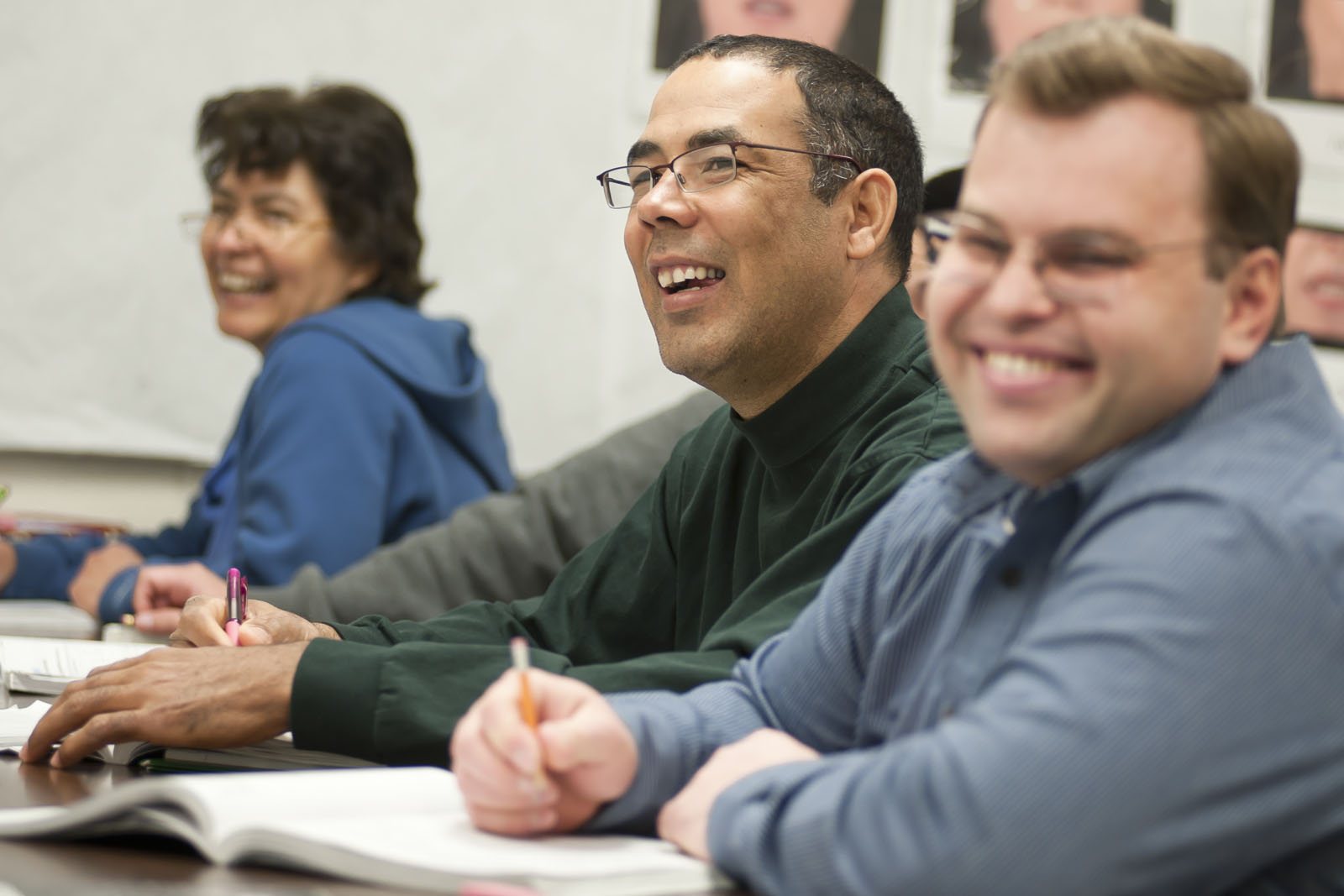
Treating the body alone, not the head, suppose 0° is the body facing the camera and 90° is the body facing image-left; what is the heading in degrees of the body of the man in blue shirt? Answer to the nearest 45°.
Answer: approximately 45°

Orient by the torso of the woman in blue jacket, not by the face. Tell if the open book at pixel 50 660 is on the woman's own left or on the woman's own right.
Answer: on the woman's own left

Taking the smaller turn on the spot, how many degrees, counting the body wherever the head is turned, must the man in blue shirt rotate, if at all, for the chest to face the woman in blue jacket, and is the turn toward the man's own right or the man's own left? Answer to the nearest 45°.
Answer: approximately 90° to the man's own right

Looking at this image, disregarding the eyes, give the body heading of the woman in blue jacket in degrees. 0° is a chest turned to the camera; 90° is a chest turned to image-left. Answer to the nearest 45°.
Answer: approximately 90°

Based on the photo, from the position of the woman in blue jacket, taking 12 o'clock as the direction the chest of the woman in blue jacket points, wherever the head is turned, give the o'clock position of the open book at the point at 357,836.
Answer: The open book is roughly at 9 o'clock from the woman in blue jacket.

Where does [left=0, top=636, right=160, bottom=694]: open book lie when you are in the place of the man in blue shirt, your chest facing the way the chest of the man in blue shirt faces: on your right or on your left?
on your right

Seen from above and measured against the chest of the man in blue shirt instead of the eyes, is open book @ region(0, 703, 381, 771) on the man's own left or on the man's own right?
on the man's own right
